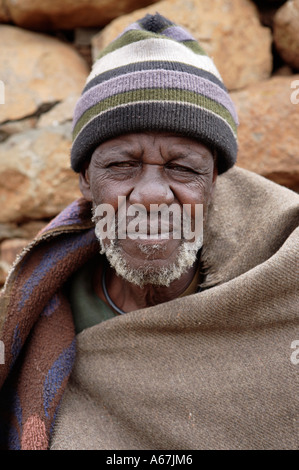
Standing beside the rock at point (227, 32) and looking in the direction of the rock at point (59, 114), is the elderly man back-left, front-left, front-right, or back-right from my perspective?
front-left

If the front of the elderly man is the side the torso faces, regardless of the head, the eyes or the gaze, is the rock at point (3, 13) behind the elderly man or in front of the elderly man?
behind

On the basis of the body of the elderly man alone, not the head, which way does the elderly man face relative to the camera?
toward the camera

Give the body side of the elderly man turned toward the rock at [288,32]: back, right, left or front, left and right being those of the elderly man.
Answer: back

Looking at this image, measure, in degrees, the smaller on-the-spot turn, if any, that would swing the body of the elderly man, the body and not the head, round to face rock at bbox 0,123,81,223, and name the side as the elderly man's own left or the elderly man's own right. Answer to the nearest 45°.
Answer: approximately 135° to the elderly man's own right

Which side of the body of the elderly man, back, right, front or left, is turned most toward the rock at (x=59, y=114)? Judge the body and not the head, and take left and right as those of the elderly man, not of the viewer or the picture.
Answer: back
